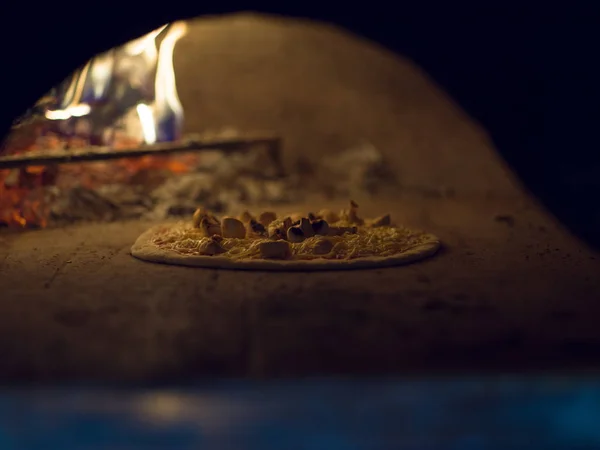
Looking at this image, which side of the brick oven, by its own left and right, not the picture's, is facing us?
front
